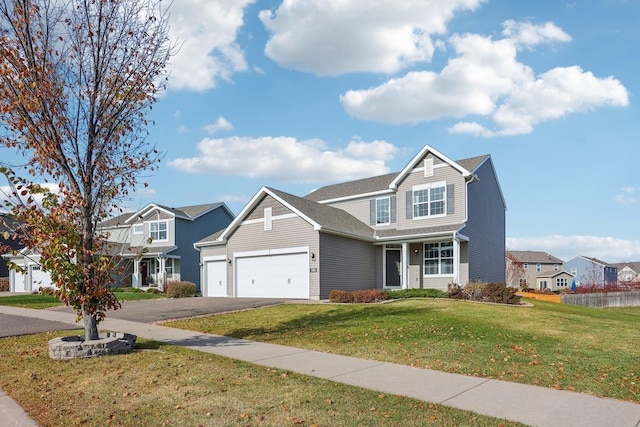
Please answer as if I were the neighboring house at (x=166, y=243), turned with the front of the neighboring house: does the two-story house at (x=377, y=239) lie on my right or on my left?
on my left

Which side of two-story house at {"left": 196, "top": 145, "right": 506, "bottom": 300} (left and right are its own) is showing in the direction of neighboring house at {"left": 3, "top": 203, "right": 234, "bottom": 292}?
right

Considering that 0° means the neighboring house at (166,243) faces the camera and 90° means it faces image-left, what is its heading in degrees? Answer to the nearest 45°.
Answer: approximately 45°

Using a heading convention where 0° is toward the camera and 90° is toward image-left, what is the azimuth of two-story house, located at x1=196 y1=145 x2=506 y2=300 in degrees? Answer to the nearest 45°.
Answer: approximately 45°
